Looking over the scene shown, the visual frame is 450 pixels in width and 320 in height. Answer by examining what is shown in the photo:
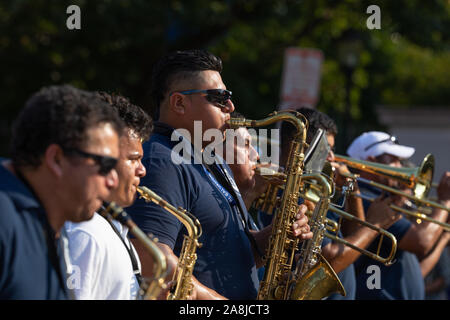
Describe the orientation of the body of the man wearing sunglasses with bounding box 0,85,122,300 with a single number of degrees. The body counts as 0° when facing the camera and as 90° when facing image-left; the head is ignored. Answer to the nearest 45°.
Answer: approximately 270°

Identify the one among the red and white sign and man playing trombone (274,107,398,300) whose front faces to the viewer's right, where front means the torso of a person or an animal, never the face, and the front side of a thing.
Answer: the man playing trombone

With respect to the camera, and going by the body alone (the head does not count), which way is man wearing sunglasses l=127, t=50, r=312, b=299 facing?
to the viewer's right

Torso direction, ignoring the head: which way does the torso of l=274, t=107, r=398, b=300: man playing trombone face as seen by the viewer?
to the viewer's right

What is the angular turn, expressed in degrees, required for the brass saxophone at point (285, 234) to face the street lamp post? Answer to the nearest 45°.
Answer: approximately 90° to its left

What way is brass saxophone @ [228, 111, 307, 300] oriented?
to the viewer's right

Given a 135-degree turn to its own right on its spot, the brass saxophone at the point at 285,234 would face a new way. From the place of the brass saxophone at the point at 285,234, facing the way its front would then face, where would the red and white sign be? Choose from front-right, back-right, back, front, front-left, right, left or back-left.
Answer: back-right

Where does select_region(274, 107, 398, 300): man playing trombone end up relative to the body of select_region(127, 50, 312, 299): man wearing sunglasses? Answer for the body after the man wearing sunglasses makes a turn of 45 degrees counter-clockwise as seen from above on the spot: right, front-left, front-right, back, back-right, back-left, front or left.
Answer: front

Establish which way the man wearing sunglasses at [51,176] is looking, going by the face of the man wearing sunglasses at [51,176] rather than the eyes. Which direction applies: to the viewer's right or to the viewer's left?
to the viewer's right

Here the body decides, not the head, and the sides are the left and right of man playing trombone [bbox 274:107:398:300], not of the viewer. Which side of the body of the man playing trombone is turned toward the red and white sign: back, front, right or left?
left

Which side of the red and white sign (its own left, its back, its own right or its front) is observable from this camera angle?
front

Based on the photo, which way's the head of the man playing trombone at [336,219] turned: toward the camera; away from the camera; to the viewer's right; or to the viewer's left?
to the viewer's right

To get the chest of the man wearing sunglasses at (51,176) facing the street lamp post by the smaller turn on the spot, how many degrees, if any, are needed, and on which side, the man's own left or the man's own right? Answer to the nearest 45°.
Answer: approximately 45° to the man's own left
